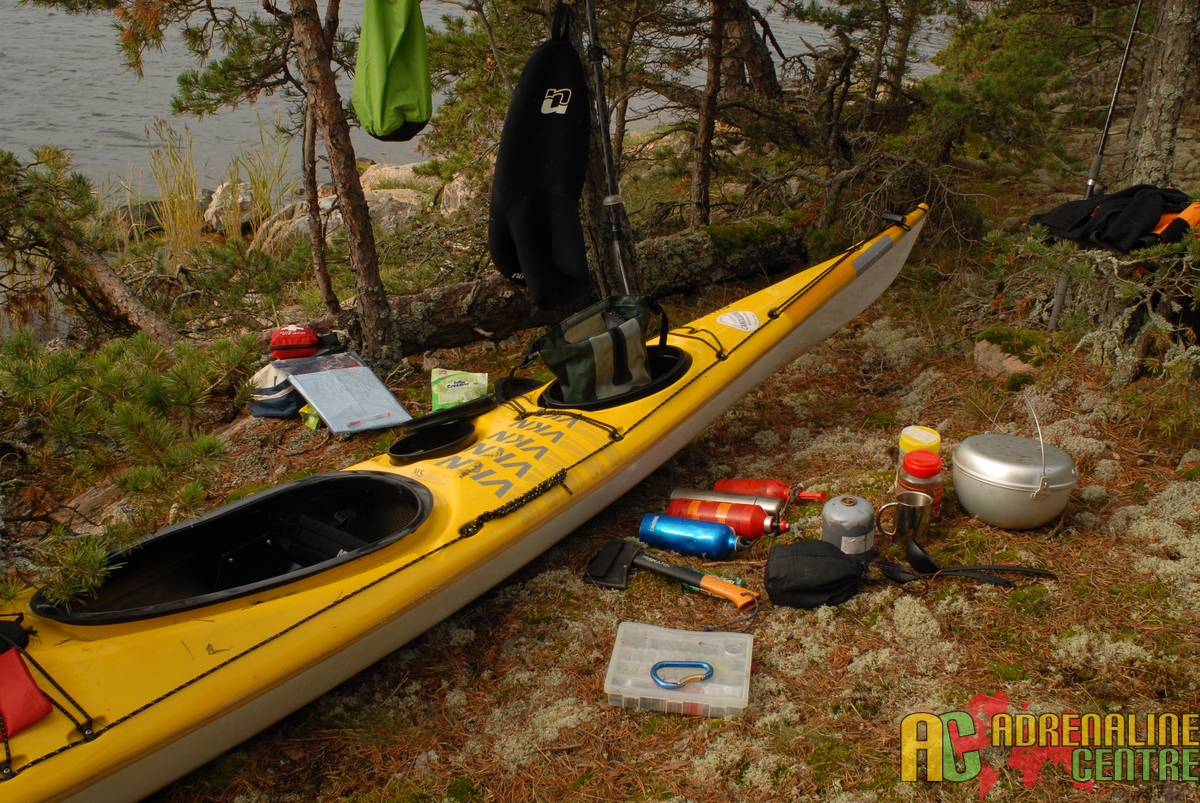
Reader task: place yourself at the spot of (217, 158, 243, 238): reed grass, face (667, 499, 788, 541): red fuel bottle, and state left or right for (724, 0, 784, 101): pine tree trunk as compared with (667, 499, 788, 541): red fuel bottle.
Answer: left

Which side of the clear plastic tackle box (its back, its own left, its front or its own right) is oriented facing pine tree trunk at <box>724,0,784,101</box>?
back

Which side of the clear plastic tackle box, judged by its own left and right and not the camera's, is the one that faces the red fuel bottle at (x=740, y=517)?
back
